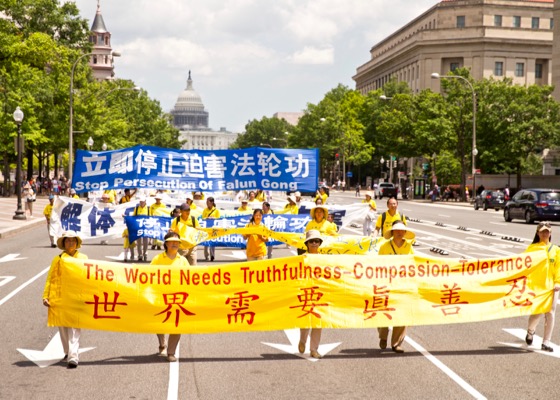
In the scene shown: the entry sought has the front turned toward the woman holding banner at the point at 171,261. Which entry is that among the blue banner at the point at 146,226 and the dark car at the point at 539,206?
the blue banner

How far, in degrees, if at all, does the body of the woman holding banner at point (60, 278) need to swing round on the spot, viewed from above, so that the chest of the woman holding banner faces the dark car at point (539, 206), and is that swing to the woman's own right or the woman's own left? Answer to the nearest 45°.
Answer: approximately 135° to the woman's own left

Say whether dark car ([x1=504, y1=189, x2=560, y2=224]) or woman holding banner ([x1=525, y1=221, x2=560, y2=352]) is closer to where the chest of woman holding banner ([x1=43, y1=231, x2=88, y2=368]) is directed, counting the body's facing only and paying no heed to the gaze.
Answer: the woman holding banner

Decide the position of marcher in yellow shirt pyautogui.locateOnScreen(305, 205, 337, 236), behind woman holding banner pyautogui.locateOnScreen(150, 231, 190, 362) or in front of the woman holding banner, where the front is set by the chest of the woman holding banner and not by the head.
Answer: behind

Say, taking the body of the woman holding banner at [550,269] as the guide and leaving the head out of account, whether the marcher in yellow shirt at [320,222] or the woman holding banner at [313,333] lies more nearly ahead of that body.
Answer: the woman holding banner

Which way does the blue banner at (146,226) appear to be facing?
toward the camera

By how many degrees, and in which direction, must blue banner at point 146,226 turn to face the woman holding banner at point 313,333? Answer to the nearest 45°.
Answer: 0° — it already faces them

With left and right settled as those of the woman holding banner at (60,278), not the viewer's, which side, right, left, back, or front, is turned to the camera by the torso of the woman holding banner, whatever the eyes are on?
front
